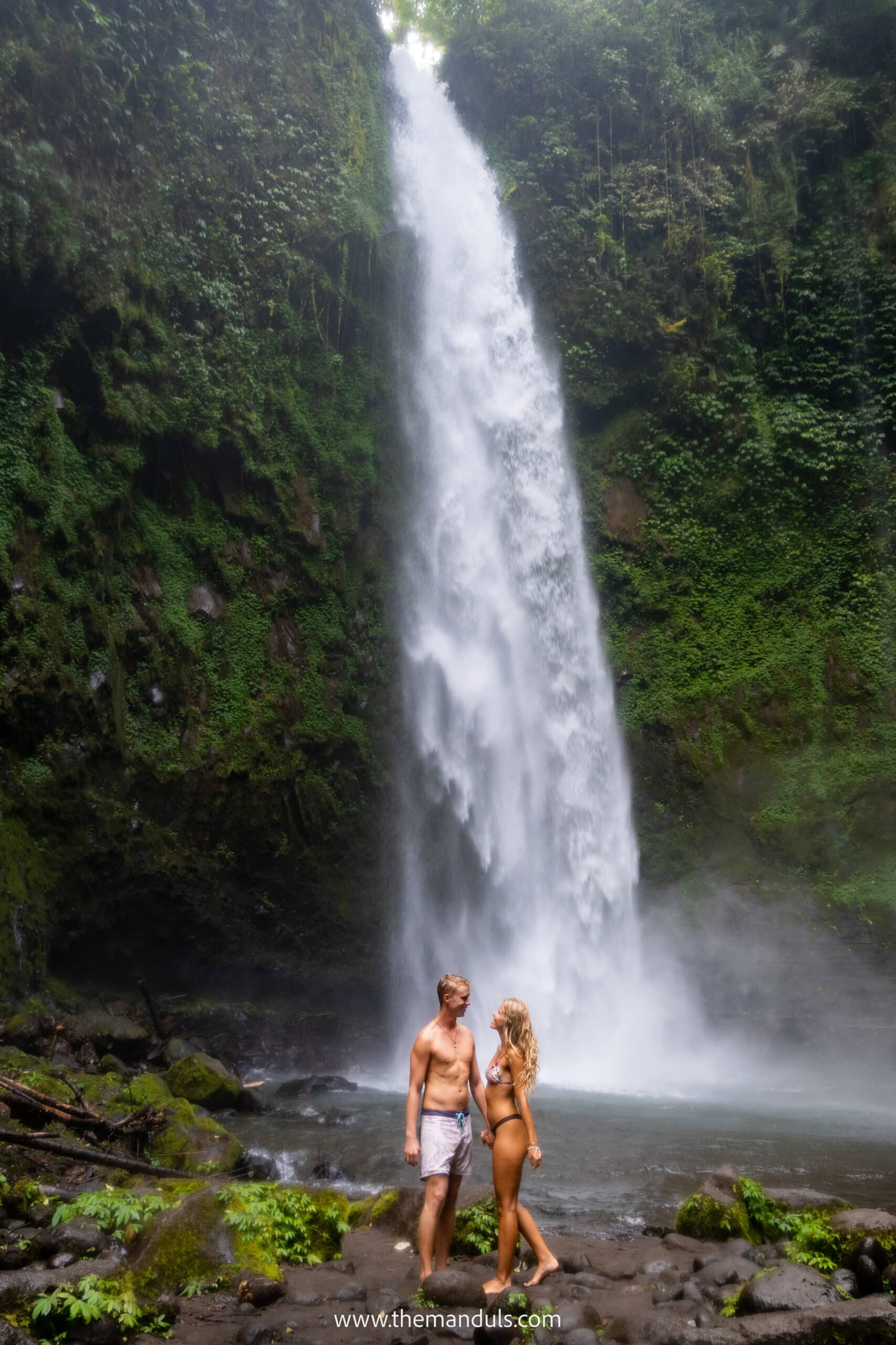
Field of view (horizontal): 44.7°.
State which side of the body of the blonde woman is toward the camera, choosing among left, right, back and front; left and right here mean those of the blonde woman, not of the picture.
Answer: left

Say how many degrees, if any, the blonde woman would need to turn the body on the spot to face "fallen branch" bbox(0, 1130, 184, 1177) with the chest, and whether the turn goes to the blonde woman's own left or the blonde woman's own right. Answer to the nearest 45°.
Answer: approximately 45° to the blonde woman's own right

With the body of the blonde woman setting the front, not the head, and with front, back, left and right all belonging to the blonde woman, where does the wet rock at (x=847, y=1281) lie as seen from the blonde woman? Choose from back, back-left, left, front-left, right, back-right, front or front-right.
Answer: back

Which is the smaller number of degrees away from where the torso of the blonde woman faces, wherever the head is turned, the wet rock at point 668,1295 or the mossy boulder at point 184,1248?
the mossy boulder

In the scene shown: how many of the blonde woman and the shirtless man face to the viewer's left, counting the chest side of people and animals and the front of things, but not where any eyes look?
1

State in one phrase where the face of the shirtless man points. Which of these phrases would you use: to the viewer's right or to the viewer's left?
to the viewer's right

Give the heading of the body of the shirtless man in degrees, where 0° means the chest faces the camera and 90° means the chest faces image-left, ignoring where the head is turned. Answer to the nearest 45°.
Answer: approximately 315°

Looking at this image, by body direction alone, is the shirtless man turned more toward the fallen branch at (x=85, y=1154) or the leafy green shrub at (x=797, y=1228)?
the leafy green shrub

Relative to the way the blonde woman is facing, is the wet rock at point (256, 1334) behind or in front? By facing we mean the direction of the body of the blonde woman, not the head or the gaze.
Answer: in front

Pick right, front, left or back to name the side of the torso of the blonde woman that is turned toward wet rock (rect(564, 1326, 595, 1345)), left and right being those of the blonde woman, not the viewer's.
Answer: left

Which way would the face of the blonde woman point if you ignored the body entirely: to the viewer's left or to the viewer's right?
to the viewer's left

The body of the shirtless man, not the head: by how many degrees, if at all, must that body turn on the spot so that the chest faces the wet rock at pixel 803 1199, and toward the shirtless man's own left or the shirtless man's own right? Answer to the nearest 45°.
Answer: approximately 90° to the shirtless man's own left
